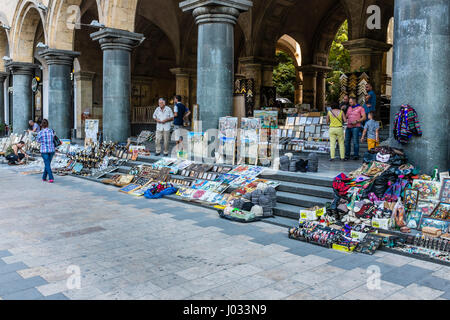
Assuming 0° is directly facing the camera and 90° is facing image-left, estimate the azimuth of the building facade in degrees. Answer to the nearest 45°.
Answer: approximately 45°

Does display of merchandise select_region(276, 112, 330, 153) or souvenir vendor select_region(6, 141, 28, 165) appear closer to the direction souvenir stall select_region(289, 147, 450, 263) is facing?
the souvenir vendor

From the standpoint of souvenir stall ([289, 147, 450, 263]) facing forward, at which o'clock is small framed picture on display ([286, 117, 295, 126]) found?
The small framed picture on display is roughly at 4 o'clock from the souvenir stall.

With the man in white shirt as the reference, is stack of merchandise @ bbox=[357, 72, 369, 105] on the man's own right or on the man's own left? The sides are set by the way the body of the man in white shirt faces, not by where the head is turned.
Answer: on the man's own left

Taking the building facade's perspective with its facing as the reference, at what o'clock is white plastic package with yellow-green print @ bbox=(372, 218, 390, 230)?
The white plastic package with yellow-green print is roughly at 10 o'clock from the building facade.

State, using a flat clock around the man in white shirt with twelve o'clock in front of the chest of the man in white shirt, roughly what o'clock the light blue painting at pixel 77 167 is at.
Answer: The light blue painting is roughly at 4 o'clock from the man in white shirt.

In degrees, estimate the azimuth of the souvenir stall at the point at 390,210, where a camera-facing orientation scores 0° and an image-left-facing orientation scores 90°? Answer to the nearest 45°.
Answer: approximately 45°

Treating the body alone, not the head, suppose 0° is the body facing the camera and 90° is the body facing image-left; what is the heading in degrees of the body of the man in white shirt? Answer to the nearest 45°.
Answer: approximately 0°
